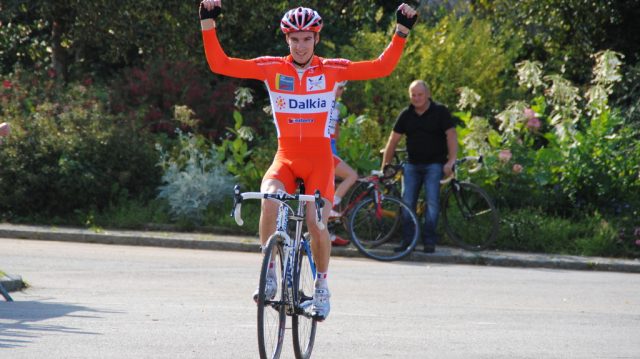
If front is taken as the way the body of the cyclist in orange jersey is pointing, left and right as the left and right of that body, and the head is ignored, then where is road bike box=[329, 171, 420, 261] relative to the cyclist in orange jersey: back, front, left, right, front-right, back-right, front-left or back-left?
back

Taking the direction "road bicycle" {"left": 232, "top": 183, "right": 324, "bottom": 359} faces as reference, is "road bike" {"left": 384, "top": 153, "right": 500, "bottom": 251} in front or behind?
behind

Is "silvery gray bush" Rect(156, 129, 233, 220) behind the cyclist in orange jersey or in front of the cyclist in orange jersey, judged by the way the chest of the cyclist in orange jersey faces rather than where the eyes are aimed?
behind

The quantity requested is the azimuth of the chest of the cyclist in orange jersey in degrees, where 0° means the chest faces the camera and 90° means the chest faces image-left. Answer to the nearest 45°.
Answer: approximately 0°

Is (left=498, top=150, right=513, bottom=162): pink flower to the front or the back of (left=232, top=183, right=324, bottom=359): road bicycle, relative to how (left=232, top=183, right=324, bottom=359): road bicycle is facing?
to the back
